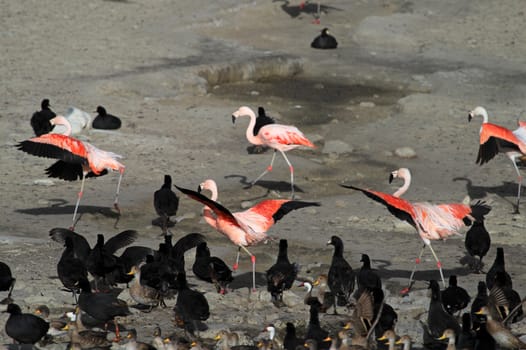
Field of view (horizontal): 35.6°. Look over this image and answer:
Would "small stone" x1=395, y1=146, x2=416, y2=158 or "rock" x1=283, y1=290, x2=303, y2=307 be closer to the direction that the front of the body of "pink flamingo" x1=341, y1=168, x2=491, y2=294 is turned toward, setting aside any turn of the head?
the rock

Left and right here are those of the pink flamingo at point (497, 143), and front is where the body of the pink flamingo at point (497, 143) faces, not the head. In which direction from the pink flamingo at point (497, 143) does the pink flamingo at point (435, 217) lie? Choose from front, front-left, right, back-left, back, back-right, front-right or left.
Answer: left

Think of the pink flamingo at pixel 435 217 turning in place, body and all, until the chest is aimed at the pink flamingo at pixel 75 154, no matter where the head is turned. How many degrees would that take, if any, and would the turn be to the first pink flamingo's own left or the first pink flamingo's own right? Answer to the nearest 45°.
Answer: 0° — it already faces it

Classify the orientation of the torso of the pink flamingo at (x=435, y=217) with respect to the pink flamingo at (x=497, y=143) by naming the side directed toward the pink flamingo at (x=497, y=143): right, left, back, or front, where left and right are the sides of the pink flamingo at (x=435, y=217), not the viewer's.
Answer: right

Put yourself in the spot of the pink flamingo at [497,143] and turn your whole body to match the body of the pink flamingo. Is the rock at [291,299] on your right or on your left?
on your left

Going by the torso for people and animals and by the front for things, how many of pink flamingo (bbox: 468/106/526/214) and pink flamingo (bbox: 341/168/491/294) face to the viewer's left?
2

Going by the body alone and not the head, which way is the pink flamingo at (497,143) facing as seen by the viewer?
to the viewer's left

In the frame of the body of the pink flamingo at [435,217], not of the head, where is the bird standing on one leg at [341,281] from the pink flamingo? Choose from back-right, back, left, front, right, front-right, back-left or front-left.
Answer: front-left

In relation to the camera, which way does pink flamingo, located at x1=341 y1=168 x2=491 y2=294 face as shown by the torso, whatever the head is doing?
to the viewer's left
